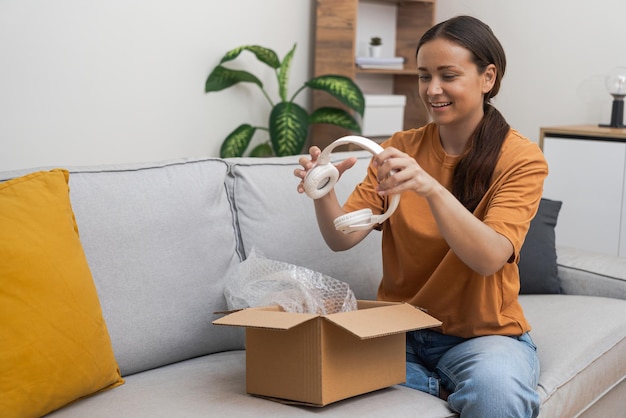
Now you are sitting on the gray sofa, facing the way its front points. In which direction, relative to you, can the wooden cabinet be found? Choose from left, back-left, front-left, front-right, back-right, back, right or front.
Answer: left

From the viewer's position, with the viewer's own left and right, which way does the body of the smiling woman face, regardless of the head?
facing the viewer and to the left of the viewer

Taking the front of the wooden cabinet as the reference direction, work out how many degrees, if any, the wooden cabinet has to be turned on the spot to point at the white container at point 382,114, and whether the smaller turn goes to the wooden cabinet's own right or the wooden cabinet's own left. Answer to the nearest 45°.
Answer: approximately 45° to the wooden cabinet's own right

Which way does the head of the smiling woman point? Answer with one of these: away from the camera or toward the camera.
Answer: toward the camera

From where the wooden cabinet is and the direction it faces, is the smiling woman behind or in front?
in front

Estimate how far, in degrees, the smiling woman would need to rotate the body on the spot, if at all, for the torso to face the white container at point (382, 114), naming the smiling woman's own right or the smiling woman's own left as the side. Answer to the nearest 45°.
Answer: approximately 135° to the smiling woman's own right

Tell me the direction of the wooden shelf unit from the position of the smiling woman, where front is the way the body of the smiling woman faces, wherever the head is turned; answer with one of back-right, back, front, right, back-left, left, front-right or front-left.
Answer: back-right

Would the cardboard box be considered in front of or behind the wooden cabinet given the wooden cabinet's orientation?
in front

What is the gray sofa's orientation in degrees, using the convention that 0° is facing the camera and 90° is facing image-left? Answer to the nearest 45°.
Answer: approximately 315°

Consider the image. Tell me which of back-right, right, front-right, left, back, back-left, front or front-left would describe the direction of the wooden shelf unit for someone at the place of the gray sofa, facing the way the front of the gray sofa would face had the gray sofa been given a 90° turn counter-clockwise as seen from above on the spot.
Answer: front-left

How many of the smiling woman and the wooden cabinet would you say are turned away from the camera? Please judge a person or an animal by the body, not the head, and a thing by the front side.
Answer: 0

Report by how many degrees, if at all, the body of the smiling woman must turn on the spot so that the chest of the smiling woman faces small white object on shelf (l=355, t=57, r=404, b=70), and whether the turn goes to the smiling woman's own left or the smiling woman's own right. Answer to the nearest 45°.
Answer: approximately 135° to the smiling woman's own right
